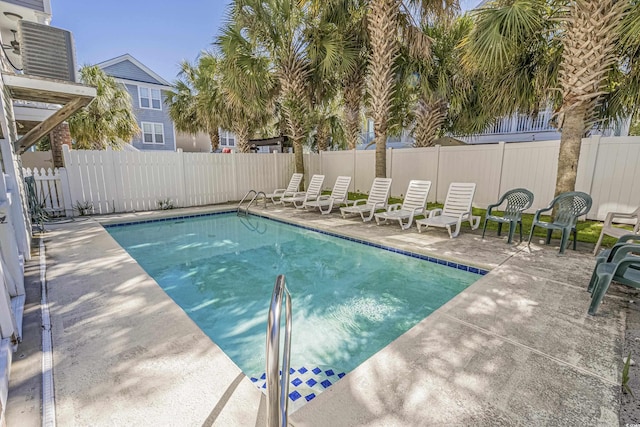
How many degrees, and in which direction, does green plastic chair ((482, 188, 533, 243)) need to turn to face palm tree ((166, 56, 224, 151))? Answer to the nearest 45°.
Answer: approximately 45° to its right

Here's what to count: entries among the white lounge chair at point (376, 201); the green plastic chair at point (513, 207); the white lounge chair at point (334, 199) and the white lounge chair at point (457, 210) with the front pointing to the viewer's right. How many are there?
0

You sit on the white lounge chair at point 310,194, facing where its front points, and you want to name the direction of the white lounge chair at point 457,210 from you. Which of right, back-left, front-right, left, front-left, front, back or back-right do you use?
left

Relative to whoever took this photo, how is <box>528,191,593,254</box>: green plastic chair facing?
facing the viewer and to the left of the viewer

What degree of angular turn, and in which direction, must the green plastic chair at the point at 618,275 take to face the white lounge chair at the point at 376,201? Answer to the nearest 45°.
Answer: approximately 45° to its right

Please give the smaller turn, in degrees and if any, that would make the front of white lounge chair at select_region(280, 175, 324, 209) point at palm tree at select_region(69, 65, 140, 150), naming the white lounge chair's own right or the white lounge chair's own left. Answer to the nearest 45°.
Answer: approximately 45° to the white lounge chair's own right

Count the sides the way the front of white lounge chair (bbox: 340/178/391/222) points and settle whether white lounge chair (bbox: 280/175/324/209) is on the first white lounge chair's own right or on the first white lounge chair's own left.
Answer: on the first white lounge chair's own right

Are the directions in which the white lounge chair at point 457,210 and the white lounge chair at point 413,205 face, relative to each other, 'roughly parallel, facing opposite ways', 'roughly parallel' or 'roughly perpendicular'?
roughly parallel

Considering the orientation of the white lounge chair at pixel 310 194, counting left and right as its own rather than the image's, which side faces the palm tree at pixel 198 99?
right

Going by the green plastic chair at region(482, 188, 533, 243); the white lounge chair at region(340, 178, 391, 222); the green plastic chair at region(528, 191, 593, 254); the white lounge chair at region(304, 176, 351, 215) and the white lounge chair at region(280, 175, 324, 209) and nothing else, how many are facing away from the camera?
0

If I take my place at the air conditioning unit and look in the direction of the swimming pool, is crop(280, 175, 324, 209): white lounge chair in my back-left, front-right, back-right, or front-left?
front-left

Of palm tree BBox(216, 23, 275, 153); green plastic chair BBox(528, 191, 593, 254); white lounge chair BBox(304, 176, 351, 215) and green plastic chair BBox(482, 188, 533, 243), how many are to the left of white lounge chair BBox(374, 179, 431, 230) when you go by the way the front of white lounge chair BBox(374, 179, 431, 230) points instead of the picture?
2

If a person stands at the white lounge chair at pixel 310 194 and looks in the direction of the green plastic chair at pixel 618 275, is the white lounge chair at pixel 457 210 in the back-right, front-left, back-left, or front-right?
front-left
